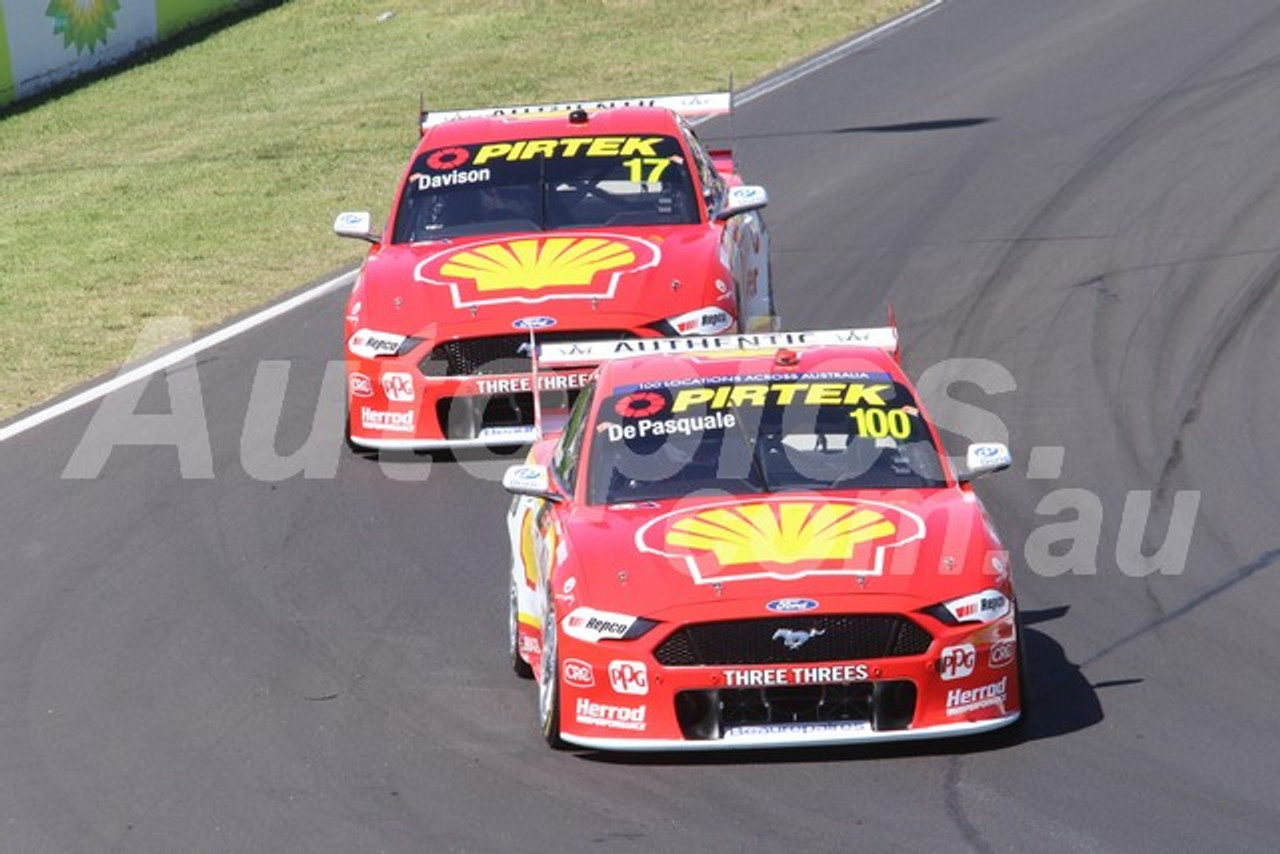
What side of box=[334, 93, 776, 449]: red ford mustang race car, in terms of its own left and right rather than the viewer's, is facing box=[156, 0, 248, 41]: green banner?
back

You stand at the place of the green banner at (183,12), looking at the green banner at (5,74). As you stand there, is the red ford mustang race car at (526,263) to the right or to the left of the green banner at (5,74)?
left

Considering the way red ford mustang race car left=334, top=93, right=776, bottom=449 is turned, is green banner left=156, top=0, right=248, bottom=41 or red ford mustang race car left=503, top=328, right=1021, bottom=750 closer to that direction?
the red ford mustang race car

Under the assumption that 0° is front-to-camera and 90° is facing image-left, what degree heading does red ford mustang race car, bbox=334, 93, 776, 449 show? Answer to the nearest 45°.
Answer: approximately 0°

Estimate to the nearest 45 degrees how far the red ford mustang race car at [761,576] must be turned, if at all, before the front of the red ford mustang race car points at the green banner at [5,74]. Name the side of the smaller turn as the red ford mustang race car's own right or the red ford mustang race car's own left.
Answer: approximately 135° to the red ford mustang race car's own right

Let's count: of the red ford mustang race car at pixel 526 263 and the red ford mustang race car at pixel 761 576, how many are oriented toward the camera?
2

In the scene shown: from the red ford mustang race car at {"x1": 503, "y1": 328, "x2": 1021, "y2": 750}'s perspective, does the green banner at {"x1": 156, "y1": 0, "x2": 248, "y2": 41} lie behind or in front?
behind
